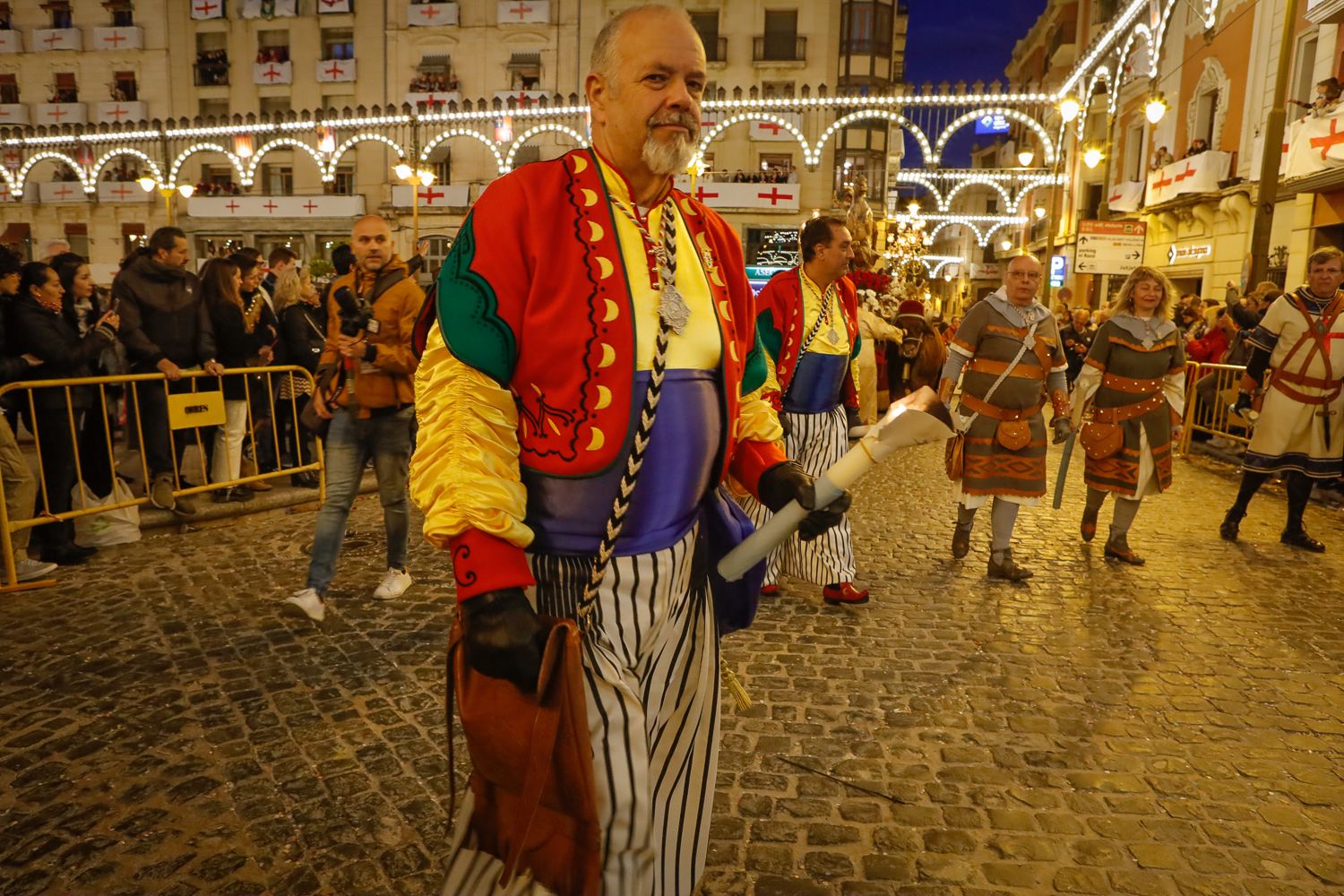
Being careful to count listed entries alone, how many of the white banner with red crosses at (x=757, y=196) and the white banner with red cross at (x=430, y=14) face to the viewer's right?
0

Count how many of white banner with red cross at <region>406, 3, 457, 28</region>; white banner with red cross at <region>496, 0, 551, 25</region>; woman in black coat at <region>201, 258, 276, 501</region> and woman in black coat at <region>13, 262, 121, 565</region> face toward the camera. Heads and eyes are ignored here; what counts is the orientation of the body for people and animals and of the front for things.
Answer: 2

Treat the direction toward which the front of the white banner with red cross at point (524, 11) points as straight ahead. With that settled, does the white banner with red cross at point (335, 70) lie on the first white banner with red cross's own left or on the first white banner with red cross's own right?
on the first white banner with red cross's own right

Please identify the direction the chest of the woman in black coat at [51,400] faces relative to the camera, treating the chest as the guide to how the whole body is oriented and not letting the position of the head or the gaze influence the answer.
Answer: to the viewer's right

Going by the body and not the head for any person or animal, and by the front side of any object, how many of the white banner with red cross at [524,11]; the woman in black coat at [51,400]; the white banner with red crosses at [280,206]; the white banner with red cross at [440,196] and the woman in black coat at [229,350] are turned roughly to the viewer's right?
2

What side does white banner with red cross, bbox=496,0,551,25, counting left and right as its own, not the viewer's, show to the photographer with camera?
front

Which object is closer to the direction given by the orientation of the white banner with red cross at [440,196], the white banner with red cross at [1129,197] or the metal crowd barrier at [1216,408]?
the metal crowd barrier

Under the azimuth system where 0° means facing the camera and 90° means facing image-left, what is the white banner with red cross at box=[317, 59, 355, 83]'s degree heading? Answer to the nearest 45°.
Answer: approximately 0°

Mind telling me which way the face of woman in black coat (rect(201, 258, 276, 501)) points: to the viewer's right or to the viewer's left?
to the viewer's right
